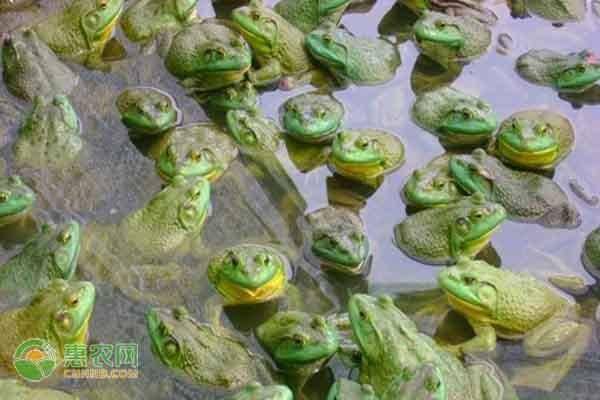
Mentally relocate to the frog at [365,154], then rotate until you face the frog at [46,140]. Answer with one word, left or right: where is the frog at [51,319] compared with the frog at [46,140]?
left

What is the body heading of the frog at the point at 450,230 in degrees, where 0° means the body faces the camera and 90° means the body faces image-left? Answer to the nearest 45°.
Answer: approximately 270°

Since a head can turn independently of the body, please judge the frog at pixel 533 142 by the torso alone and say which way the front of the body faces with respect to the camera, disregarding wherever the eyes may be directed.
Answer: toward the camera

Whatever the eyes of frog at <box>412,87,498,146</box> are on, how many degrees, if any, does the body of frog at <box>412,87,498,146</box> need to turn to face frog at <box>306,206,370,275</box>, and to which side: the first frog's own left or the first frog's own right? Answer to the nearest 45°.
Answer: approximately 45° to the first frog's own right

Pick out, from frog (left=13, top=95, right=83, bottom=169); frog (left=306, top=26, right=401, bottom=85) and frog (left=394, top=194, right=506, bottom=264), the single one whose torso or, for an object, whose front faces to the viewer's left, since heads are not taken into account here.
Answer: frog (left=306, top=26, right=401, bottom=85)

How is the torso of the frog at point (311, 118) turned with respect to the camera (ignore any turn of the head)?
toward the camera

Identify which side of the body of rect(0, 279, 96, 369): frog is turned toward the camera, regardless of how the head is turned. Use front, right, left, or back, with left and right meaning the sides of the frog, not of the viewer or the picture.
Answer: right

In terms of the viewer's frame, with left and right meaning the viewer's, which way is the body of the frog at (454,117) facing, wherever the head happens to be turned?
facing the viewer and to the right of the viewer

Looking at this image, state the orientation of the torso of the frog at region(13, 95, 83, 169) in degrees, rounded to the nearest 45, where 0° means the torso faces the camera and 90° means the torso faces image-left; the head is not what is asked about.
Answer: approximately 180°

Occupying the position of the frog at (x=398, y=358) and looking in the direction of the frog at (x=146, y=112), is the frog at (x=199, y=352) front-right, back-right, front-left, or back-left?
front-left

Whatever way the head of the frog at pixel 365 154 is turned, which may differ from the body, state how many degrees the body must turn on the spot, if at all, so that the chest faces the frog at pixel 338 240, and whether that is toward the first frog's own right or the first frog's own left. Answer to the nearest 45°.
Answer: approximately 45° to the first frog's own left

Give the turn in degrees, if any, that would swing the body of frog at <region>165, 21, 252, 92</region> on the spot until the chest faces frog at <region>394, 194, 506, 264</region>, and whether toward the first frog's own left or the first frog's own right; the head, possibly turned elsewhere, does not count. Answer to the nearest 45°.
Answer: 0° — it already faces it

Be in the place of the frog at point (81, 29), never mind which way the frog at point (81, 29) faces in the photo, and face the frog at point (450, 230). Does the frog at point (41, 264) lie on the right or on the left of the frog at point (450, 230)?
right

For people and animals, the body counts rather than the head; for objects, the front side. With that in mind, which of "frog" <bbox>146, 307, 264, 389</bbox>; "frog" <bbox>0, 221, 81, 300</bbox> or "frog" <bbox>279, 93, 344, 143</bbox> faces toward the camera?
"frog" <bbox>279, 93, 344, 143</bbox>

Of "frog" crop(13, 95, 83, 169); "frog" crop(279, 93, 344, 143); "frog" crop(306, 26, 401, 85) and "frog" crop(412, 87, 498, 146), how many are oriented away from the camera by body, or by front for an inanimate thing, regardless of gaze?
1

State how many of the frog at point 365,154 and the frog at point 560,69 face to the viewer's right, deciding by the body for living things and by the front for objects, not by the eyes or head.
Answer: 1

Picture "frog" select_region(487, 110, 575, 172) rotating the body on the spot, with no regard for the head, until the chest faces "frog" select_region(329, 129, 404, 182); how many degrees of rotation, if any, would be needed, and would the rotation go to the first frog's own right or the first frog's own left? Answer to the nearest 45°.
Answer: approximately 45° to the first frog's own right

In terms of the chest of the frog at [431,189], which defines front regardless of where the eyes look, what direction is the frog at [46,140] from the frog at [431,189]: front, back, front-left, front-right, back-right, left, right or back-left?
front-right
